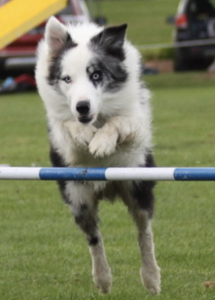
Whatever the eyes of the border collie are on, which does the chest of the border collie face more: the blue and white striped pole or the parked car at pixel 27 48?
the blue and white striped pole

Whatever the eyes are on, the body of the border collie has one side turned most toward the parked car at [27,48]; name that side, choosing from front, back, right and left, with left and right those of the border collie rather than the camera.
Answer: back

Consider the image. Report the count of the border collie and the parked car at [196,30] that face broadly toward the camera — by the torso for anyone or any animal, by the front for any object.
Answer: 1

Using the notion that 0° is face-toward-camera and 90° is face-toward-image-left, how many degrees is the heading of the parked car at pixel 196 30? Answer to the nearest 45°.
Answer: approximately 180°

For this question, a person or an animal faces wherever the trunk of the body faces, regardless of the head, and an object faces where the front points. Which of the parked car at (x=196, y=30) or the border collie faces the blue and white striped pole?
the border collie

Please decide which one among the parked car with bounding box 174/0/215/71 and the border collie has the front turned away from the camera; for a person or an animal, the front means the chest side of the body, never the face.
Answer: the parked car

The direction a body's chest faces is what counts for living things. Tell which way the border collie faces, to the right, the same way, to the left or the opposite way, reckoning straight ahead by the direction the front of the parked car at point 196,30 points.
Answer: the opposite way

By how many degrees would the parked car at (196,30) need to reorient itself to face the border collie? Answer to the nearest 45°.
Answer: approximately 180°

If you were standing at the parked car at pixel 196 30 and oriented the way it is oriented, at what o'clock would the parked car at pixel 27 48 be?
the parked car at pixel 27 48 is roughly at 8 o'clock from the parked car at pixel 196 30.

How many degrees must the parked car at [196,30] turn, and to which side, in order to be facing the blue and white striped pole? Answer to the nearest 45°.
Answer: approximately 180°

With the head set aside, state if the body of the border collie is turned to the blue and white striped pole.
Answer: yes
